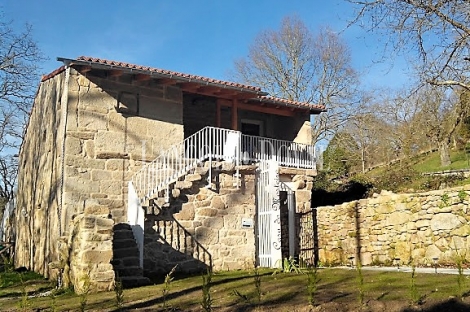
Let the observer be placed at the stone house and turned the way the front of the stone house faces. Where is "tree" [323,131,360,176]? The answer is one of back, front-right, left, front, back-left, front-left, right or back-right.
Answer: left

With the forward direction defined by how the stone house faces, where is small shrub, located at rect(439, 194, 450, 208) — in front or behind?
in front

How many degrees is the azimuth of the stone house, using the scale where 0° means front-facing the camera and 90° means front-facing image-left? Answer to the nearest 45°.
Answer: approximately 315°
